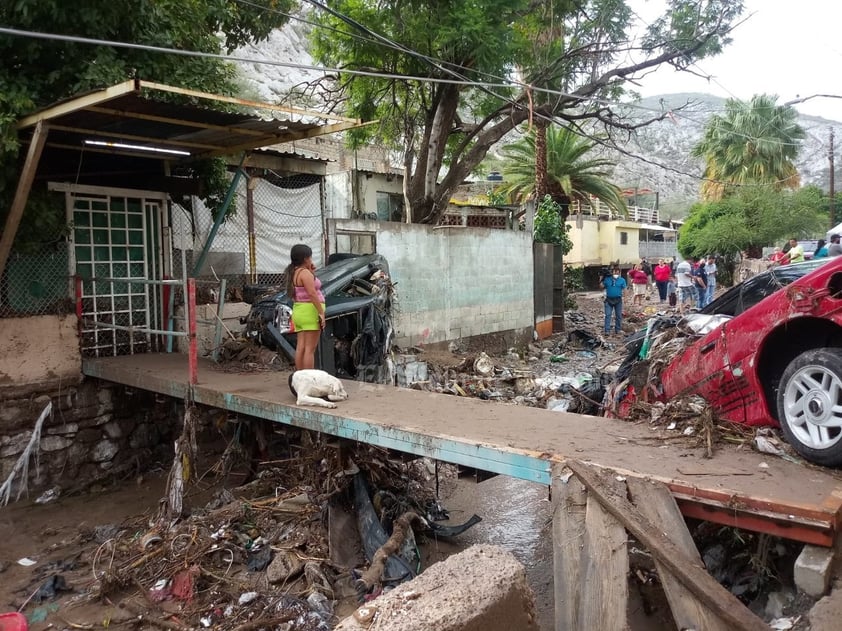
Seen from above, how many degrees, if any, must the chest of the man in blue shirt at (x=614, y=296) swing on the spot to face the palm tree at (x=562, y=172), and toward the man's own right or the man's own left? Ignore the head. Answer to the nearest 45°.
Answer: approximately 180°

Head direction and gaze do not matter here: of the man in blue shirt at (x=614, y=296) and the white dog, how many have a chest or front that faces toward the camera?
1

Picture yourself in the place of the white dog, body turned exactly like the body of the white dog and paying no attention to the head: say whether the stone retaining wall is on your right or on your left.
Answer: on your left

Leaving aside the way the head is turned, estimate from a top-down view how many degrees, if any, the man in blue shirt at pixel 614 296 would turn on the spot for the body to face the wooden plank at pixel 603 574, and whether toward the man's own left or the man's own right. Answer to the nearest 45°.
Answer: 0° — they already face it

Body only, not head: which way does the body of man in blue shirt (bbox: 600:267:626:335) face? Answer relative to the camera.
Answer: toward the camera

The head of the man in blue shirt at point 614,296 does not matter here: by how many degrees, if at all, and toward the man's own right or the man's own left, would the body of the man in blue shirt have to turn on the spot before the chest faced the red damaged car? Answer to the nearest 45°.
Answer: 0° — they already face it

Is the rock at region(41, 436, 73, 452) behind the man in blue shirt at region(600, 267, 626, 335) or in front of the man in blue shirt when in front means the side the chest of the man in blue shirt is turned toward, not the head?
in front

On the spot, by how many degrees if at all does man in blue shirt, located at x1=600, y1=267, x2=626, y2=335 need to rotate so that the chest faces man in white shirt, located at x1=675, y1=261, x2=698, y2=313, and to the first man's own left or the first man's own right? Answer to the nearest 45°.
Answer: approximately 135° to the first man's own left

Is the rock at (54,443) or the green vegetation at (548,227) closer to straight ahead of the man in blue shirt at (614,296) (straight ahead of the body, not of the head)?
the rock
